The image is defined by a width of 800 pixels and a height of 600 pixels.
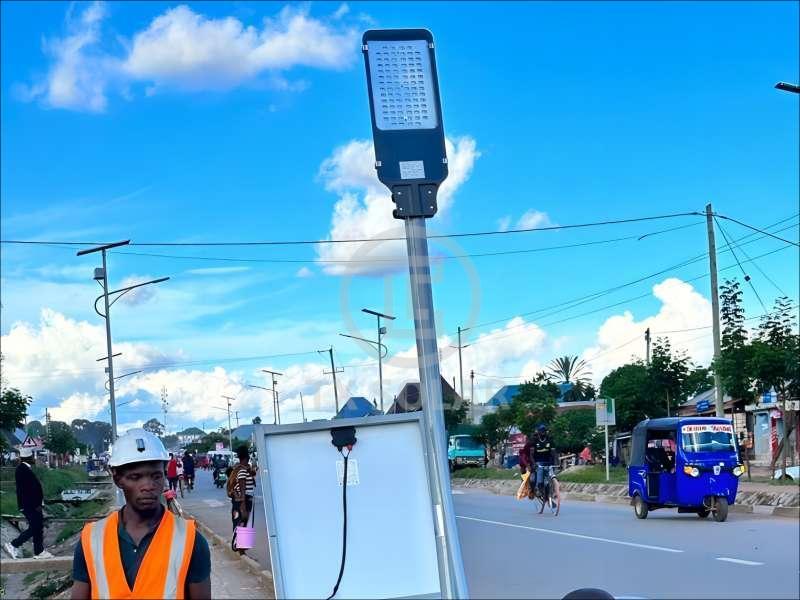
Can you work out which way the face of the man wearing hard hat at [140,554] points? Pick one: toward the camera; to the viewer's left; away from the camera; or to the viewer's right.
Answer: toward the camera

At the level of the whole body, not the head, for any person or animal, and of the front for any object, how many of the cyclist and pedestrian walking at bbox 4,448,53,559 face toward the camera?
1

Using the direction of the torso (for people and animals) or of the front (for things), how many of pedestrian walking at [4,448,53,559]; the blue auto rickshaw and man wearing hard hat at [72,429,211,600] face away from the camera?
0

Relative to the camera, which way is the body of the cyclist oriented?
toward the camera

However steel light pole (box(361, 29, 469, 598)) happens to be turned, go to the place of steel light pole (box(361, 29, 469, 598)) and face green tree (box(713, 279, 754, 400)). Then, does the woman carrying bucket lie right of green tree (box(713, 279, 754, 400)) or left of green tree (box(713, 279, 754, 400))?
left

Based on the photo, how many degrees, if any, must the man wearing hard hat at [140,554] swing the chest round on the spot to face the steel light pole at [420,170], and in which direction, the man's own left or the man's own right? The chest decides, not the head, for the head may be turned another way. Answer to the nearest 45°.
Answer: approximately 135° to the man's own left

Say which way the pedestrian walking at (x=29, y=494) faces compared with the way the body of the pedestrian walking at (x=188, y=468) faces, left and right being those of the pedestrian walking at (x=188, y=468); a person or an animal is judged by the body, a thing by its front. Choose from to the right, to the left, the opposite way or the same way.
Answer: to the right

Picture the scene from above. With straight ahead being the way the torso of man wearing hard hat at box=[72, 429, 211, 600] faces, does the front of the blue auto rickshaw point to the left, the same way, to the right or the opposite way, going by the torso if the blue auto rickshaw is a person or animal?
the same way

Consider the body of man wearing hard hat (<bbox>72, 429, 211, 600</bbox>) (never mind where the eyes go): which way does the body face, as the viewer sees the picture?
toward the camera
